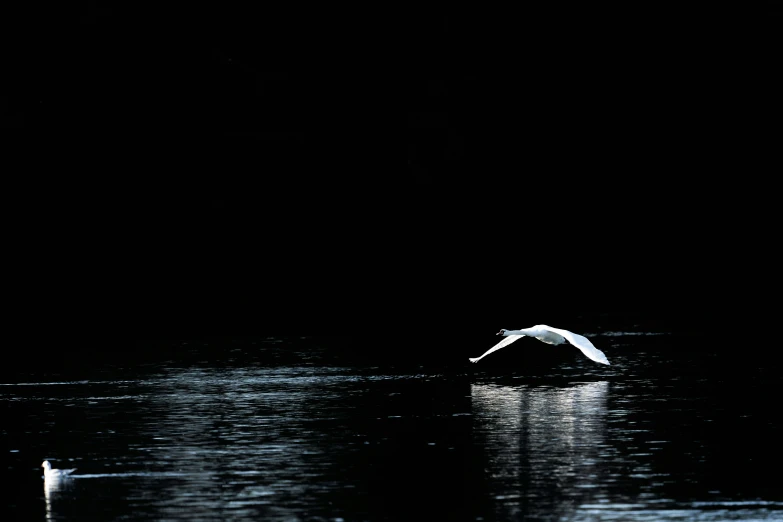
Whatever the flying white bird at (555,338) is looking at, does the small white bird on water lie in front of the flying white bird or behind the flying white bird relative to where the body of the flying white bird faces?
in front

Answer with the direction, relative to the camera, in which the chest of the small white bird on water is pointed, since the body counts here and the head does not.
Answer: to the viewer's left

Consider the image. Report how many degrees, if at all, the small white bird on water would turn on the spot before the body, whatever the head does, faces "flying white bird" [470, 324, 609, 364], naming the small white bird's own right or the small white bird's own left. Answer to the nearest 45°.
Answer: approximately 135° to the small white bird's own right

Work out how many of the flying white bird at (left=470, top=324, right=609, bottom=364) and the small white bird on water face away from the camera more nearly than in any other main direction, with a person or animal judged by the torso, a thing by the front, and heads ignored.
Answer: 0

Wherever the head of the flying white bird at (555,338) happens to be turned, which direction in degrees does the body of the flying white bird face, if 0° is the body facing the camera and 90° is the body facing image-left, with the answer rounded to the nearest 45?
approximately 45°
